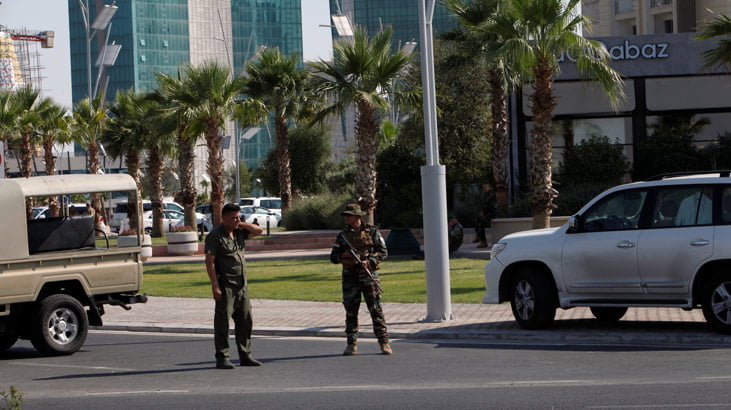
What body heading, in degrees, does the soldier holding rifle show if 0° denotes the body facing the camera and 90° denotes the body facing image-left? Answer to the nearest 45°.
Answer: approximately 0°

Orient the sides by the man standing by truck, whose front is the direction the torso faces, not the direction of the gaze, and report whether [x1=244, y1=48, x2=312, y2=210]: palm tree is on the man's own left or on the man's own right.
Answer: on the man's own left

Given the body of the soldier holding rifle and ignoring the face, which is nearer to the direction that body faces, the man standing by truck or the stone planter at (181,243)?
the man standing by truck

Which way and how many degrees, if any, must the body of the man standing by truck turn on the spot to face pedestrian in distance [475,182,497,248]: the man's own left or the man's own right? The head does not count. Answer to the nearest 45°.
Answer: approximately 90° to the man's own left

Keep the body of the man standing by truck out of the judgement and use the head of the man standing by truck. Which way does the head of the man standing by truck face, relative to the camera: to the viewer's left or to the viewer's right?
to the viewer's right

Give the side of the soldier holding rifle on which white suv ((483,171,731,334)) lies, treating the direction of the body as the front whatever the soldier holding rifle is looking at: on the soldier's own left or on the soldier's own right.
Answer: on the soldier's own left

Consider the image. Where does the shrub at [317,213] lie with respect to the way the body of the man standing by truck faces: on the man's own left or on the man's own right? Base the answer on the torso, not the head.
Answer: on the man's own left

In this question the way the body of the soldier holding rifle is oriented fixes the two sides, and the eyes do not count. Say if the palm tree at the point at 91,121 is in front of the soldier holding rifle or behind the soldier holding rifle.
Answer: behind

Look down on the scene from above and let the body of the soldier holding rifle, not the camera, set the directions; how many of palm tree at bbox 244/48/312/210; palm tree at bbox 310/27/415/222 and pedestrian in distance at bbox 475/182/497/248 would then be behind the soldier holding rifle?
3

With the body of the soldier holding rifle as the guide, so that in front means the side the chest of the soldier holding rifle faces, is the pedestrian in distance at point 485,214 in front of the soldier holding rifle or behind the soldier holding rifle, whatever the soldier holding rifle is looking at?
behind

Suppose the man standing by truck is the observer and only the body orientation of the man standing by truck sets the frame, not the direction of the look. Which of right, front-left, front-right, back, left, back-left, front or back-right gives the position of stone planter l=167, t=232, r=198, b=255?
back-left

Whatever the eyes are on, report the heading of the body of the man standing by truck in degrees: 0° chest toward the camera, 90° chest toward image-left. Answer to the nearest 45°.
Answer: approximately 315°
